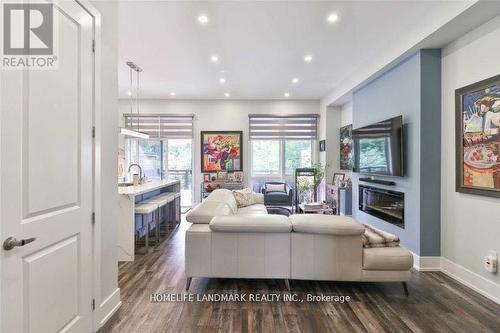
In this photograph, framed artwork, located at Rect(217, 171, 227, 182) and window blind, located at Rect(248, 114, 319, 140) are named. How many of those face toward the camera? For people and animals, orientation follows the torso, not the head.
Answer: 2

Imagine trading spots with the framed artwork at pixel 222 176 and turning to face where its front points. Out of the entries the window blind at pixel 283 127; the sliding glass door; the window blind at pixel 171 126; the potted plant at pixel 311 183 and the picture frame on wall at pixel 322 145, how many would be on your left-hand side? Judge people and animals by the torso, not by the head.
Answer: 3

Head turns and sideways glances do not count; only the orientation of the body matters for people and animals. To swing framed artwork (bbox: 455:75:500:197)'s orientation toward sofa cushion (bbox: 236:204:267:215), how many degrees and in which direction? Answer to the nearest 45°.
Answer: approximately 45° to its right

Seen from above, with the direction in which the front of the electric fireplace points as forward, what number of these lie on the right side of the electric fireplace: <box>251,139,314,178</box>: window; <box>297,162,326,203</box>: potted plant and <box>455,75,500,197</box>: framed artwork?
2

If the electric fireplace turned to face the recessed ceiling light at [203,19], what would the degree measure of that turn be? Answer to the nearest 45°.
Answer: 0° — it already faces it

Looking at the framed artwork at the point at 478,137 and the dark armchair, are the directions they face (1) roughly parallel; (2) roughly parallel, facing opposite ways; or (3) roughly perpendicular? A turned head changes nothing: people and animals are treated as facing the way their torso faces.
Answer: roughly perpendicular

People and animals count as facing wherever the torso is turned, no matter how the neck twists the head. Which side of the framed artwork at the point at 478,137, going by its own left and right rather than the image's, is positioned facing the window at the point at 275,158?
right

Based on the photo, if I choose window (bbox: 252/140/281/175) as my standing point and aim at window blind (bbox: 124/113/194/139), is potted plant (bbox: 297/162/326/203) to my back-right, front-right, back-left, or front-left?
back-left

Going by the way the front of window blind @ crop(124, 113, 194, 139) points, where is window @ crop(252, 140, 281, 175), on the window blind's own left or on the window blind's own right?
on the window blind's own left

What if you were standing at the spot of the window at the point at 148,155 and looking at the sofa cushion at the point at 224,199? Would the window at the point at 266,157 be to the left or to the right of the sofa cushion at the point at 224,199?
left
